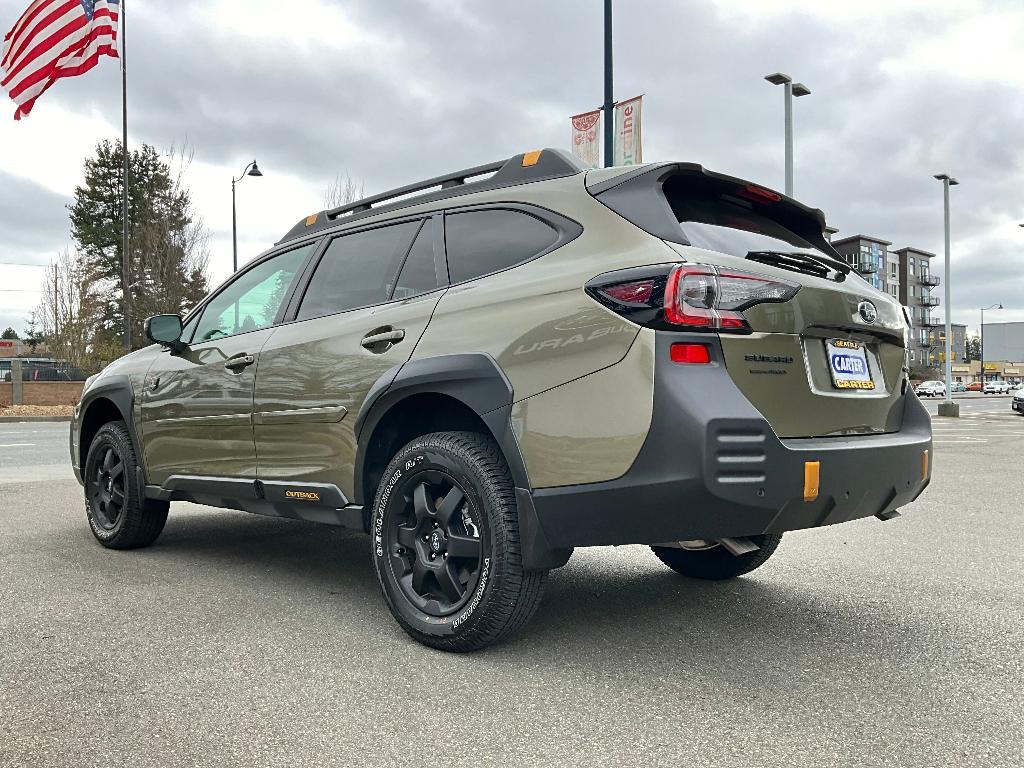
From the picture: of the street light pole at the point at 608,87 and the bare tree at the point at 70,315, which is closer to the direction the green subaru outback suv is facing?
the bare tree

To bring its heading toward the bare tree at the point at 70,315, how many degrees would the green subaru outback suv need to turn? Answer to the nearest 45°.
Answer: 0° — it already faces it

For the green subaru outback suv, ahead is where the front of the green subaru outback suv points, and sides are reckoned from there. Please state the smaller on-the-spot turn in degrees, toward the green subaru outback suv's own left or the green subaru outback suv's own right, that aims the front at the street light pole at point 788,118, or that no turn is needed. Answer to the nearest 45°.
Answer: approximately 45° to the green subaru outback suv's own right

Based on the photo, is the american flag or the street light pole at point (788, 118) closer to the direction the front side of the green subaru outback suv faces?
the american flag

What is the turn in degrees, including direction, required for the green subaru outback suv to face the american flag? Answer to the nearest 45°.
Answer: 0° — it already faces it

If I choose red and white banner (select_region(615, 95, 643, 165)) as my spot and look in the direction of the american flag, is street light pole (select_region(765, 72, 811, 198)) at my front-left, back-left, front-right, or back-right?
back-right

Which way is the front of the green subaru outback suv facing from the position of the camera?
facing away from the viewer and to the left of the viewer

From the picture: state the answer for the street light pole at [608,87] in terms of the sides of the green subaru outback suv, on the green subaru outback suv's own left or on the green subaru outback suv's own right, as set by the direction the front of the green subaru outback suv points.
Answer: on the green subaru outback suv's own right

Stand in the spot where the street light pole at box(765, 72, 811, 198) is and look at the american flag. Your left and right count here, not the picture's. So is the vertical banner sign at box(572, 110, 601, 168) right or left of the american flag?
left
